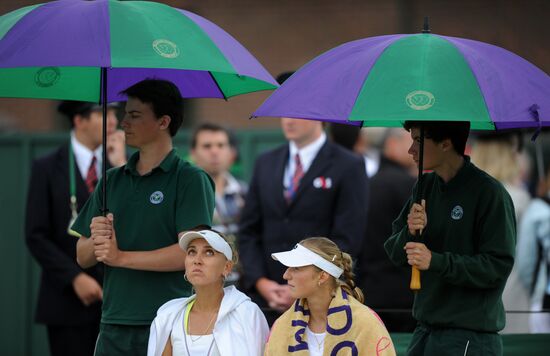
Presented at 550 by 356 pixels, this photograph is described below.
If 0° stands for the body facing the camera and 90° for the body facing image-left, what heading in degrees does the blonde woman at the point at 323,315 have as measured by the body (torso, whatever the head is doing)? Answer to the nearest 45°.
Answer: approximately 45°

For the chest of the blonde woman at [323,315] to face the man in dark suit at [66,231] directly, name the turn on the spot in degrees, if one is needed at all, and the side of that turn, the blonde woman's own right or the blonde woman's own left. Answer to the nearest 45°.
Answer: approximately 90° to the blonde woman's own right

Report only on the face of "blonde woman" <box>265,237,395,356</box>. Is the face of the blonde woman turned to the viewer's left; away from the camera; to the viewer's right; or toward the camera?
to the viewer's left

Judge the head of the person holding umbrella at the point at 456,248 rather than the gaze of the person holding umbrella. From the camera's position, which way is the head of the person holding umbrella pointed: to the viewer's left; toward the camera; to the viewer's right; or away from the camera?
to the viewer's left

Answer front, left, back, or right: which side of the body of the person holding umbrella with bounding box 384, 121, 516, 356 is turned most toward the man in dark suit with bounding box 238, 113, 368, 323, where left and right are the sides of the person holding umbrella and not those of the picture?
right

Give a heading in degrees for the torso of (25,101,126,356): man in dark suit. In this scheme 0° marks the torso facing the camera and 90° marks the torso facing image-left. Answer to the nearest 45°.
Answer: approximately 315°

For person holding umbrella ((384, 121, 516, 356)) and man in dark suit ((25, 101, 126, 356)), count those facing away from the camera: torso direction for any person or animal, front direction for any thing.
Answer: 0
